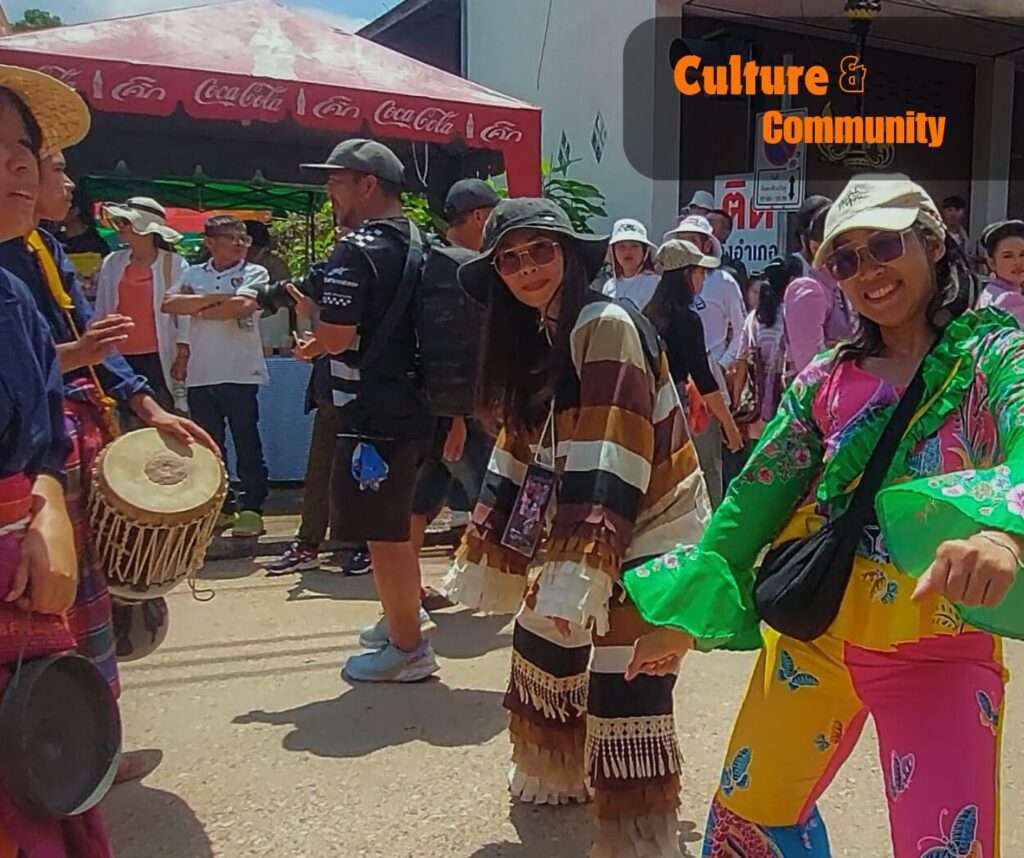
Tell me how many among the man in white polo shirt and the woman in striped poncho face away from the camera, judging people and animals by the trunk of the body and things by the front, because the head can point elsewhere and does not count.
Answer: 0

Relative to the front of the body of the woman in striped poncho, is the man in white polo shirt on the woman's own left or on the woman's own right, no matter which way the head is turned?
on the woman's own right

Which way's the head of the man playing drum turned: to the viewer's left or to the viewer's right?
to the viewer's right

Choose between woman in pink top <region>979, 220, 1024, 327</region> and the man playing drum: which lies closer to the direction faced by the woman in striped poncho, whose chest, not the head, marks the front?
the man playing drum

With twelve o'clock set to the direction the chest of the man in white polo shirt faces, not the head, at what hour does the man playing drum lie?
The man playing drum is roughly at 12 o'clock from the man in white polo shirt.

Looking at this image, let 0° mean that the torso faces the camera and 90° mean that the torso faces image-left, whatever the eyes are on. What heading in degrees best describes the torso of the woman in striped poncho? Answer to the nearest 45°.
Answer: approximately 45°

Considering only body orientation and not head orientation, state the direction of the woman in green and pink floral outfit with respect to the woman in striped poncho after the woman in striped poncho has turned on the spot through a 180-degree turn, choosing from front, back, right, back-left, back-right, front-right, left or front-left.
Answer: right

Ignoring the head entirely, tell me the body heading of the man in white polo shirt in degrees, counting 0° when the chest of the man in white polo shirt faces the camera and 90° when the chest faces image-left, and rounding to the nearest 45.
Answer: approximately 0°

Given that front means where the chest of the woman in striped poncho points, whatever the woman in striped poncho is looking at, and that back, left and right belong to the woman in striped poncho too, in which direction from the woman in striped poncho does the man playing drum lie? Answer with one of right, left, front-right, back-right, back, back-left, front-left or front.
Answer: front-right

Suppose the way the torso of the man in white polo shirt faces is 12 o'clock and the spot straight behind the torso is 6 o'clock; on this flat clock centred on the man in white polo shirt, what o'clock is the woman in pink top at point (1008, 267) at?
The woman in pink top is roughly at 10 o'clock from the man in white polo shirt.

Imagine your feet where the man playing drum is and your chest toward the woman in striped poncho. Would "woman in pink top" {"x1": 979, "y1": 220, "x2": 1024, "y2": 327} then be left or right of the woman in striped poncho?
left

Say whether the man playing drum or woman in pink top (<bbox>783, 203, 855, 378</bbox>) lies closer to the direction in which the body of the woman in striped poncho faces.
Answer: the man playing drum
